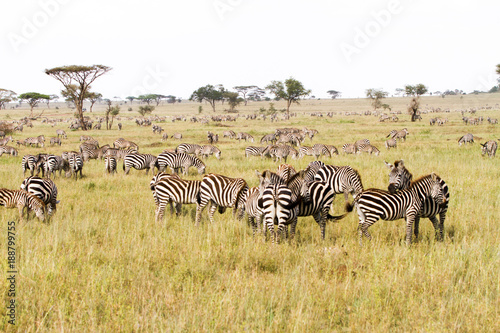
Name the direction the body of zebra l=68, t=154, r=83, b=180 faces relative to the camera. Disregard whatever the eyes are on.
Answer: away from the camera

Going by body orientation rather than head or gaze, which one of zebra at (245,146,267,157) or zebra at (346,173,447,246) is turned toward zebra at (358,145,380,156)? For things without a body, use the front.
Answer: zebra at (245,146,267,157)
